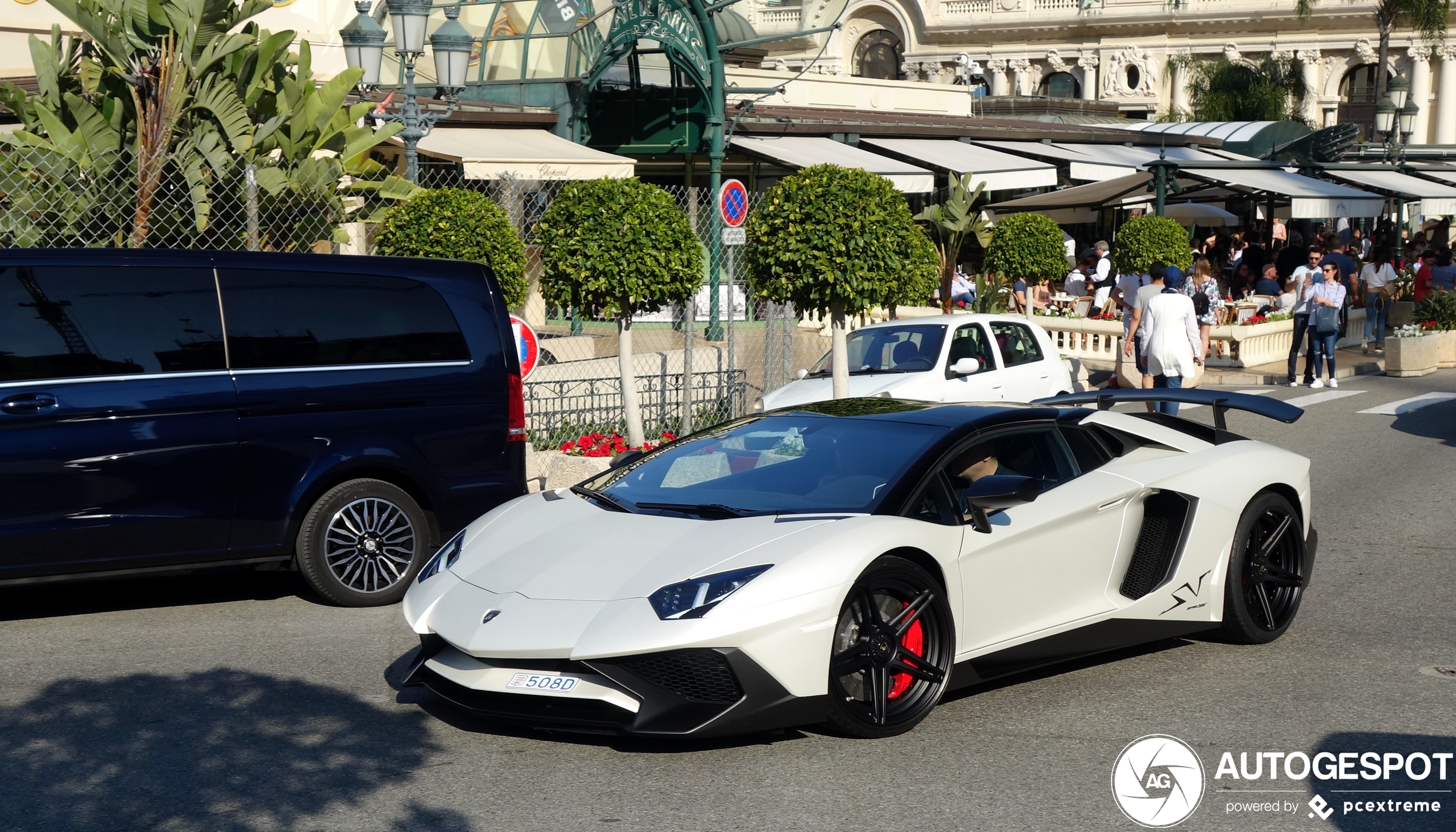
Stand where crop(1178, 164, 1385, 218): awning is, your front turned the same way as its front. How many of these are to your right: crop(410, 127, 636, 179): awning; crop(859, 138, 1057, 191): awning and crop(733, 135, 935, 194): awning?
3

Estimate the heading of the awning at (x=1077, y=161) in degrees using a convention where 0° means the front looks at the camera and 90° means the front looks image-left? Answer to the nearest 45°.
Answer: approximately 315°

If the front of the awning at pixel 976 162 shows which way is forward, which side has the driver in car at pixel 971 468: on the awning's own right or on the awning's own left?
on the awning's own right

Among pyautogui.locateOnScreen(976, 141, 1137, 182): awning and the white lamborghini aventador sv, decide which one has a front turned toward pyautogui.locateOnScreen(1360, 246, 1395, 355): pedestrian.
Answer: the awning

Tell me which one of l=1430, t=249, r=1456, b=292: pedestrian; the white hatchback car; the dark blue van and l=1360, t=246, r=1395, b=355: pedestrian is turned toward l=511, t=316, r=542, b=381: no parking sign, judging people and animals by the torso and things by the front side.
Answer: the white hatchback car

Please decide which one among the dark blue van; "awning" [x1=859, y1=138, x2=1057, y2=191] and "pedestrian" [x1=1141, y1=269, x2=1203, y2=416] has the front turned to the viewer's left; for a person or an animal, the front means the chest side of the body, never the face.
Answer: the dark blue van

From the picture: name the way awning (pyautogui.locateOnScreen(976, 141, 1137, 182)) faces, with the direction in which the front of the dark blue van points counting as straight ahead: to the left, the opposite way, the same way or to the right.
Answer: to the left

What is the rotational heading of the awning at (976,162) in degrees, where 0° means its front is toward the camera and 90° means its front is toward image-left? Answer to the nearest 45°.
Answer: approximately 315°

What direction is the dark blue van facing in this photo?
to the viewer's left

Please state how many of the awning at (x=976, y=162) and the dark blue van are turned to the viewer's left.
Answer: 1

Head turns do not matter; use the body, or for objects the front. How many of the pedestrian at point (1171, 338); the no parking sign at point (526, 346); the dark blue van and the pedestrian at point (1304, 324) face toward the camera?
2

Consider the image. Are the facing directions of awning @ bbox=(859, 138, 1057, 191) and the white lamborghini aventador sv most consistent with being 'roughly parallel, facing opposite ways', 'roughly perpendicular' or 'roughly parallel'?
roughly perpendicular
